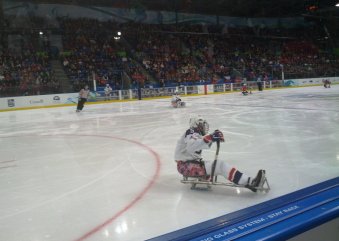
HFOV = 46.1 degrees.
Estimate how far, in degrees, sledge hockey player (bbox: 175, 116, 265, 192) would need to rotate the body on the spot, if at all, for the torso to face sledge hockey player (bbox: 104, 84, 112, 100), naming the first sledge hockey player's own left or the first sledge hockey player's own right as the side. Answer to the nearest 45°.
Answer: approximately 90° to the first sledge hockey player's own left

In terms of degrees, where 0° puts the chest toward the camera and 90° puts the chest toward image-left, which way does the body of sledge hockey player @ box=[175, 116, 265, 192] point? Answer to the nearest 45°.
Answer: approximately 270°

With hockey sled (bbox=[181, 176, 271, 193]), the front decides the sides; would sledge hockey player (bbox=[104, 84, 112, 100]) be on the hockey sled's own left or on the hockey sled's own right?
on the hockey sled's own left

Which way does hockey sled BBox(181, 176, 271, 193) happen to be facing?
to the viewer's right

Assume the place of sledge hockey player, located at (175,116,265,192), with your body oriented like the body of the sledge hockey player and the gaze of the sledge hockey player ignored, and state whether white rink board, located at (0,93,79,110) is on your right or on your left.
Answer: on your left

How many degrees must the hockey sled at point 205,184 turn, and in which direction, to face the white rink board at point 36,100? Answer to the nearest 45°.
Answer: approximately 135° to its left
